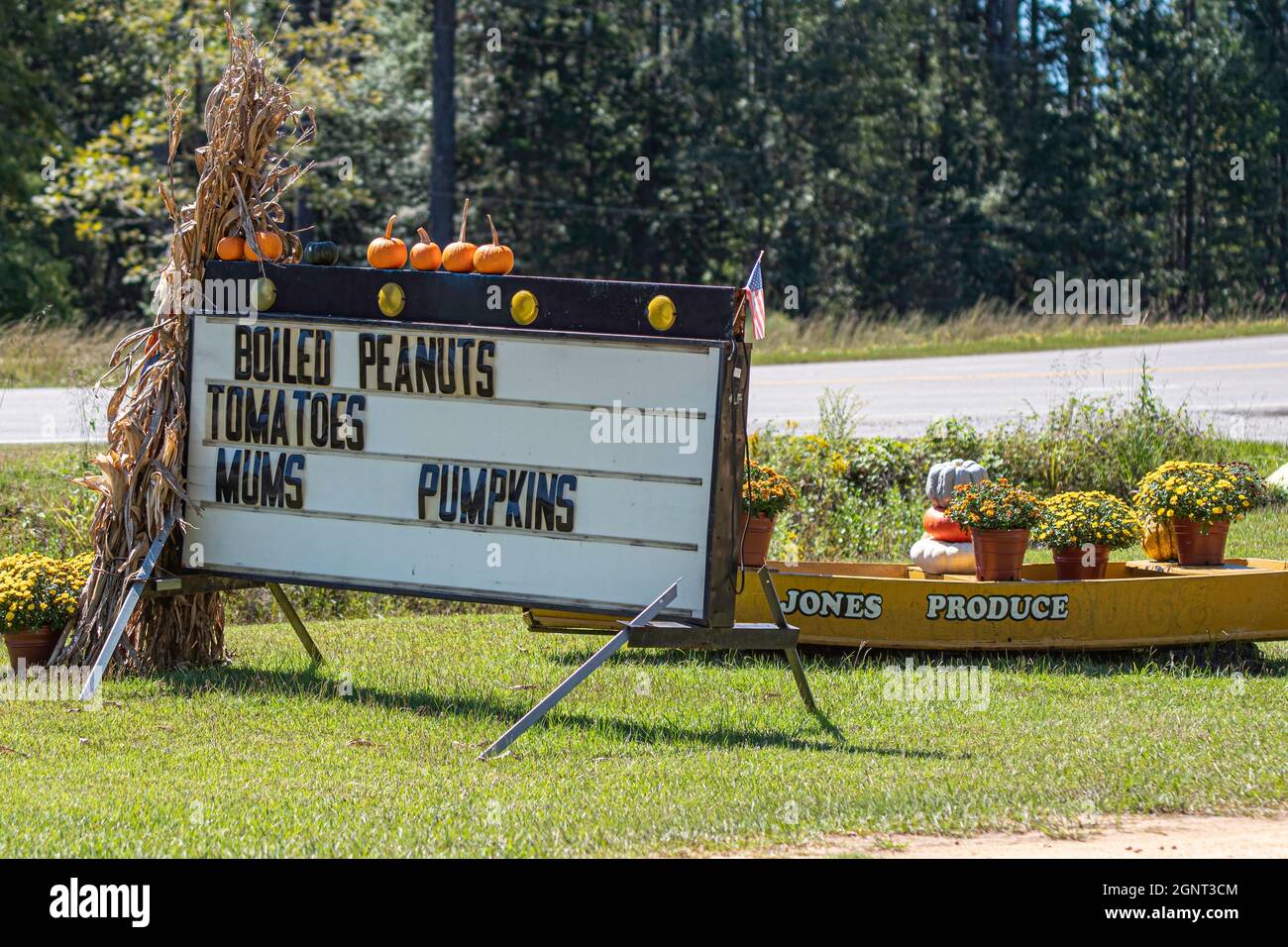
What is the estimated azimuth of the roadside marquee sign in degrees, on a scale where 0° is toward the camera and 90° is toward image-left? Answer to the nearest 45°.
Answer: approximately 45°

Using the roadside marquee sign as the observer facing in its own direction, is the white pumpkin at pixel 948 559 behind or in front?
behind
